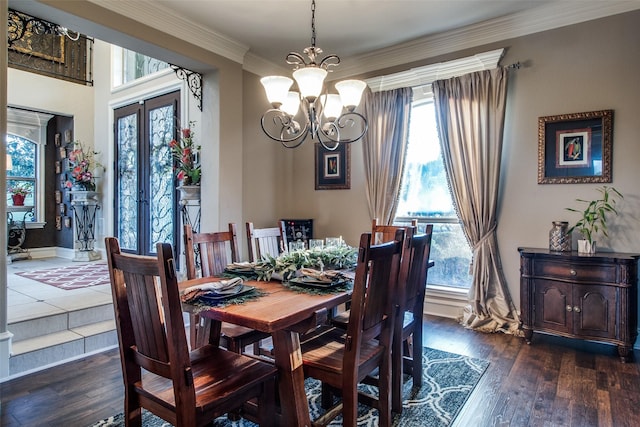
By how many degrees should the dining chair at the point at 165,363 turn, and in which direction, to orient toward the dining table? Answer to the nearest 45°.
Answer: approximately 45° to its right

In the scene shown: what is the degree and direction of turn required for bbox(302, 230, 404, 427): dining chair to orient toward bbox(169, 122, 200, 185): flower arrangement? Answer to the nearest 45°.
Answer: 0° — it already faces it

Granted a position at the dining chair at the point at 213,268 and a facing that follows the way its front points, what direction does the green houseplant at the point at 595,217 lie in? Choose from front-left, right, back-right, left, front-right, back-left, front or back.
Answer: front-left

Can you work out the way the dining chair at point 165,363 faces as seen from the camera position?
facing away from the viewer and to the right of the viewer

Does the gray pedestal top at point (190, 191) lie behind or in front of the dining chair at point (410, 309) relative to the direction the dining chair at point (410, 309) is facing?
in front

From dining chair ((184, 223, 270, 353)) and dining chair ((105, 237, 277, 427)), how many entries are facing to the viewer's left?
0

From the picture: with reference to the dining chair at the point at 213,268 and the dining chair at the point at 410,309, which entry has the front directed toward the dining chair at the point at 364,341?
the dining chair at the point at 213,268

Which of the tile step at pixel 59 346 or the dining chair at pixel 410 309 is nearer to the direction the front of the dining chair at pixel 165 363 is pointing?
the dining chair

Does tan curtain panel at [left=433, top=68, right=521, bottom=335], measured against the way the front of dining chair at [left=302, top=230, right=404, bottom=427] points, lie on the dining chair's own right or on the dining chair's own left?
on the dining chair's own right

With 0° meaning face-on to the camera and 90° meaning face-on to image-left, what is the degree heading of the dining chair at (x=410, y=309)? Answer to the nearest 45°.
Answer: approximately 135°

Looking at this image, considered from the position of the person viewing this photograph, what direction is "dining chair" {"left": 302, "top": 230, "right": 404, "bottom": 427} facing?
facing away from the viewer and to the left of the viewer

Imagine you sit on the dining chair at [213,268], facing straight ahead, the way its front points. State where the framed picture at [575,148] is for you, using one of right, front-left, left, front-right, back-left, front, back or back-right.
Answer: front-left

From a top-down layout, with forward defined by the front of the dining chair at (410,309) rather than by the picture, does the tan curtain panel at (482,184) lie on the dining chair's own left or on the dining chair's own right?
on the dining chair's own right

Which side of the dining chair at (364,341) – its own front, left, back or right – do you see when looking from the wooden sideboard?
right

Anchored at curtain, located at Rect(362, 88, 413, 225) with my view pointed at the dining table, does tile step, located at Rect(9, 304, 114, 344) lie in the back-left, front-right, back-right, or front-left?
front-right

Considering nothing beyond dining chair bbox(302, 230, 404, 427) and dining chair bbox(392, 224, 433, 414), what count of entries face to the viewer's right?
0

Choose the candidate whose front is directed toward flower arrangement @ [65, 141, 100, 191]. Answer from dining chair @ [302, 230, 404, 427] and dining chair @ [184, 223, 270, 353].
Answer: dining chair @ [302, 230, 404, 427]

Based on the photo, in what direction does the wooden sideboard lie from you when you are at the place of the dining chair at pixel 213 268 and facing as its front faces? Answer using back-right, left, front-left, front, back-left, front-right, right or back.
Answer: front-left
